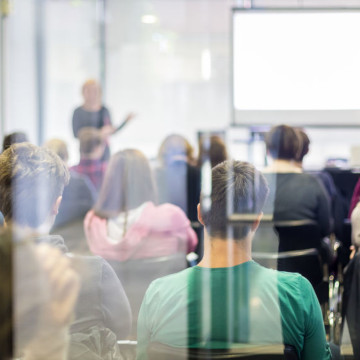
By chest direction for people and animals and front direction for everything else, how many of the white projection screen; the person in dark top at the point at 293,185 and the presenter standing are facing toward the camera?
2

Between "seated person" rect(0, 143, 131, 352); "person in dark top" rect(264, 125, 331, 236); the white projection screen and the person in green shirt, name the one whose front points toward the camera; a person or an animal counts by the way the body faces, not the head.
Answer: the white projection screen

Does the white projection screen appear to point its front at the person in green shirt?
yes

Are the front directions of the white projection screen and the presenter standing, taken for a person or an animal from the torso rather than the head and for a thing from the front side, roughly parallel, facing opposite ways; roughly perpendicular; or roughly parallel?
roughly parallel

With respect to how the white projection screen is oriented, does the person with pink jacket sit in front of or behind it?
in front

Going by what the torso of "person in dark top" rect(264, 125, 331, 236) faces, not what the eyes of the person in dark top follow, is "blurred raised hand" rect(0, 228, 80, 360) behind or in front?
behind

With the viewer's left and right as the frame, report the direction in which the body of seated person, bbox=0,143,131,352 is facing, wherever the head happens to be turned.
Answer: facing away from the viewer

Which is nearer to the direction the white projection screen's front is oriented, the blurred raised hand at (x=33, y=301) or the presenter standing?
the blurred raised hand

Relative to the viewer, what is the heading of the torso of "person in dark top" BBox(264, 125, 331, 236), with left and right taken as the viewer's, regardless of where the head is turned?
facing away from the viewer

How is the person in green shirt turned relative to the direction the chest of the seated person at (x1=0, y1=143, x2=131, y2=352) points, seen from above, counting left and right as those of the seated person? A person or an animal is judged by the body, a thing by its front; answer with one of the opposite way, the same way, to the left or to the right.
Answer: the same way

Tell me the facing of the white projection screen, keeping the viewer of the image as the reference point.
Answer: facing the viewer

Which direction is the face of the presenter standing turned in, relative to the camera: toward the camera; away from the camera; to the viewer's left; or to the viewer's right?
toward the camera

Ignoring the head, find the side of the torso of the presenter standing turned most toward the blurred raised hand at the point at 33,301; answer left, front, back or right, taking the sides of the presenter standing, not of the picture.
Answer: front

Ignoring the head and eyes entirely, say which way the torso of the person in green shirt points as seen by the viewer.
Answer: away from the camera

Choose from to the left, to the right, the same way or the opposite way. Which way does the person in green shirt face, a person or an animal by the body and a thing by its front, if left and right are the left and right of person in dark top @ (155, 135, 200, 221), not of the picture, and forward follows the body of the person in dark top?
the same way
